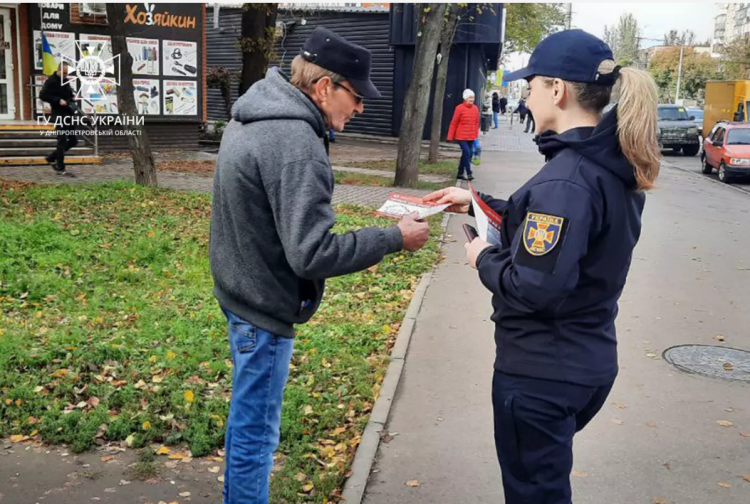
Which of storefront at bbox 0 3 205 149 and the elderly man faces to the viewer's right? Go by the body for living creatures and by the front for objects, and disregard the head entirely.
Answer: the elderly man

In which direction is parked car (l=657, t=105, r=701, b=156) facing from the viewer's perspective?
toward the camera

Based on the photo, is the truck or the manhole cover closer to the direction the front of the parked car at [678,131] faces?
the manhole cover

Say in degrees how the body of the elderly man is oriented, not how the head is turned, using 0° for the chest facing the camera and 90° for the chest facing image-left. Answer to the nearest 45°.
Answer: approximately 270°

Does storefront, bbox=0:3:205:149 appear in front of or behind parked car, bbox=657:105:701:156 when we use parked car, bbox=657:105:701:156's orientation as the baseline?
in front

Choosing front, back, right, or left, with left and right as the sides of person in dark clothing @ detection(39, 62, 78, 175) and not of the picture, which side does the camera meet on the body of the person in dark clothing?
right

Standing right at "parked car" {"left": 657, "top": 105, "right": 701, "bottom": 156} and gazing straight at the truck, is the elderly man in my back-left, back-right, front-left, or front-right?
back-right

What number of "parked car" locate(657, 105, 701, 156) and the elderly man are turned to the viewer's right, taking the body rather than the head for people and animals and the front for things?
1

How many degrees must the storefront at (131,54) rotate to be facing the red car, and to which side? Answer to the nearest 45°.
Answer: approximately 90° to its left

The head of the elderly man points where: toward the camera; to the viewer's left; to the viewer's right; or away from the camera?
to the viewer's right
